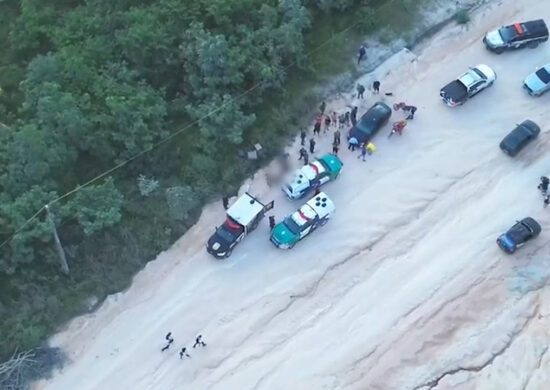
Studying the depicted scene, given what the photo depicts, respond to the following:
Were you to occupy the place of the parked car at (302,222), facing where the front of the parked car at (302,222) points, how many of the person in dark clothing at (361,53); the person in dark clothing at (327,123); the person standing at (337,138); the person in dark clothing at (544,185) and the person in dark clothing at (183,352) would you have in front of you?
1

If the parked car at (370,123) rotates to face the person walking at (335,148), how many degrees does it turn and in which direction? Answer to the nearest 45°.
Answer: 0° — it already faces them

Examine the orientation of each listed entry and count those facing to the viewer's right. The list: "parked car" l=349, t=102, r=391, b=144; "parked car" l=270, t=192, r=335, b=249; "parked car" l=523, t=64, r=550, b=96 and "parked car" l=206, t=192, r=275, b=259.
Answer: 0

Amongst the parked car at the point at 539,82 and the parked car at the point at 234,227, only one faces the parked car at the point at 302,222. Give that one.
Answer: the parked car at the point at 539,82

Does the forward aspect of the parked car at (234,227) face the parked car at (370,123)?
no

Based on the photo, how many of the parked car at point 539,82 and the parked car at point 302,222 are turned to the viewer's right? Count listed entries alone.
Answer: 0

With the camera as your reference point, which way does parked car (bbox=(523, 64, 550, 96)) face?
facing the viewer and to the left of the viewer

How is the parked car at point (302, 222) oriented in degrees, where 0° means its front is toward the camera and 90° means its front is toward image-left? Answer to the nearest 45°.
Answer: approximately 45°

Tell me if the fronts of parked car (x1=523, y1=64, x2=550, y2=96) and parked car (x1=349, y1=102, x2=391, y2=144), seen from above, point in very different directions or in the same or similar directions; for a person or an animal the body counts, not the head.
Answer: same or similar directions

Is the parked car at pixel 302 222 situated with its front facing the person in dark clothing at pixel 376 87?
no

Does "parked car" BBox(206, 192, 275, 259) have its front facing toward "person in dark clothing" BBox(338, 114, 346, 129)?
no

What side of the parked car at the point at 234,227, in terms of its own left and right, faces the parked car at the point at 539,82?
back

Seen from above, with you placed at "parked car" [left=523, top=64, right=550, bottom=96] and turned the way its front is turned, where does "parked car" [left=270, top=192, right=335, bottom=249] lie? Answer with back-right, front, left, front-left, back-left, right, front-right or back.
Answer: front

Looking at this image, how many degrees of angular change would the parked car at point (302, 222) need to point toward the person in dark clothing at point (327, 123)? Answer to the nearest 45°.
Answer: approximately 135° to its right

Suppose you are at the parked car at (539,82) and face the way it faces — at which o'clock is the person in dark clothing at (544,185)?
The person in dark clothing is roughly at 10 o'clock from the parked car.

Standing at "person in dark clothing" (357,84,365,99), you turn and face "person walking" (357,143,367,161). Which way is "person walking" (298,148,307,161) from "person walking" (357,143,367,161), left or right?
right

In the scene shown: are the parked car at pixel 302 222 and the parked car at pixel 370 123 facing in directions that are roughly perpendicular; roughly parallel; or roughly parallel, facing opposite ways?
roughly parallel

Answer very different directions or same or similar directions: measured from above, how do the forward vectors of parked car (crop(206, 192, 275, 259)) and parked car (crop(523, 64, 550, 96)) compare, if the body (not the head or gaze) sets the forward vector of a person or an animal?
same or similar directions

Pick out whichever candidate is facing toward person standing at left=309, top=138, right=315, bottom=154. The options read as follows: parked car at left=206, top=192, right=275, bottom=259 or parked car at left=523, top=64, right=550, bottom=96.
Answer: parked car at left=523, top=64, right=550, bottom=96
